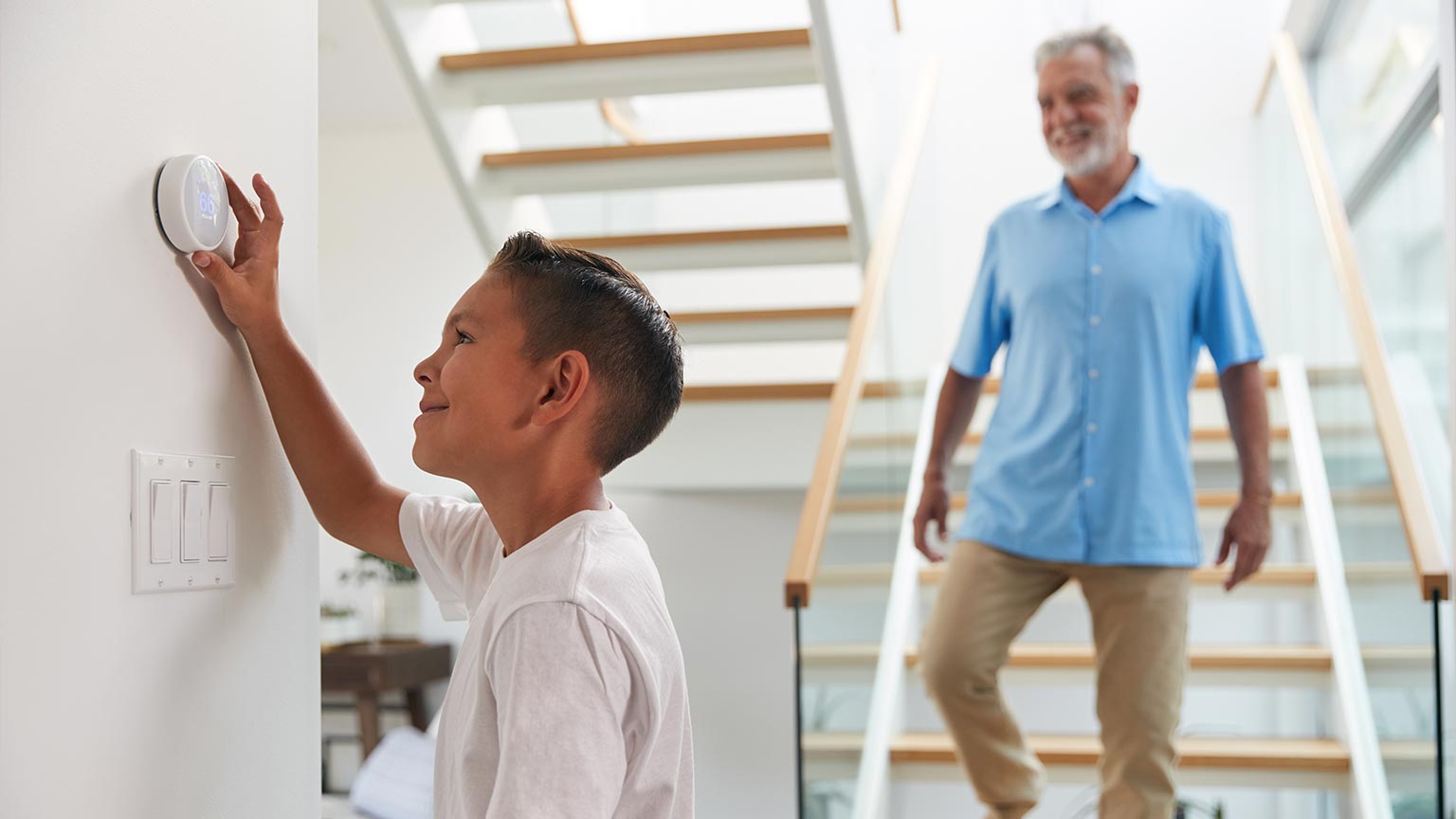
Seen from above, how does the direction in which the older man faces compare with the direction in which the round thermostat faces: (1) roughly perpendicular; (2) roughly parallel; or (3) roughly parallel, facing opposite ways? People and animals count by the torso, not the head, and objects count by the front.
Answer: roughly perpendicular

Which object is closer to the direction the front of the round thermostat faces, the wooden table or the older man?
the older man

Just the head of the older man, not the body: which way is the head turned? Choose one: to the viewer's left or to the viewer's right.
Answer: to the viewer's left

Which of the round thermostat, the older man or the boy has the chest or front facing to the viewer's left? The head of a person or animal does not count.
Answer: the boy

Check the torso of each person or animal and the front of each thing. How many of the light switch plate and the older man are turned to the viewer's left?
0

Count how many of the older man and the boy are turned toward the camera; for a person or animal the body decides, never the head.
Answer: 1

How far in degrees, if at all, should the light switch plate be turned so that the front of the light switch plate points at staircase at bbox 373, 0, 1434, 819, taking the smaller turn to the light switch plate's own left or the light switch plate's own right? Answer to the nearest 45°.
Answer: approximately 90° to the light switch plate's own left

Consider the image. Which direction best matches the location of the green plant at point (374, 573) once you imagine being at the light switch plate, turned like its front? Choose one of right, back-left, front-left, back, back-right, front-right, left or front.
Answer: back-left

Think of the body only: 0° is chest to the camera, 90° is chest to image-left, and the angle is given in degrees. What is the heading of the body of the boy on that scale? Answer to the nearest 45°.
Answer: approximately 90°

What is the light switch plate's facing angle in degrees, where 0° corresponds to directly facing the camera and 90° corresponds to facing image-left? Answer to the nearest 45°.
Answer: approximately 315°

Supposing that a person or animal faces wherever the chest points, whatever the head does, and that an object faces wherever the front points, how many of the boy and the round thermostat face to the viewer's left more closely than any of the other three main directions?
1

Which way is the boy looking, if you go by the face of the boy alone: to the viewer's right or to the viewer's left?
to the viewer's left

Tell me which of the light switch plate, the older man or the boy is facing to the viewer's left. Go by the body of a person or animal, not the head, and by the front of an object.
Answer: the boy

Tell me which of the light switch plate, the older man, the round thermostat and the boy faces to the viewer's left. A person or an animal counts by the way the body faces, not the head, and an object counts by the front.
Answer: the boy

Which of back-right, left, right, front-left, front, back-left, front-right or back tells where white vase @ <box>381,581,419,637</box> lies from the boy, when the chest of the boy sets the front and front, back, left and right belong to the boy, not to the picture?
right

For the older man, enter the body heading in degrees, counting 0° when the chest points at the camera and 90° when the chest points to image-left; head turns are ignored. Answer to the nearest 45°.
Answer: approximately 0°
